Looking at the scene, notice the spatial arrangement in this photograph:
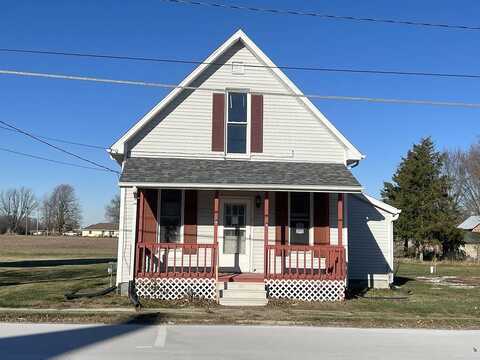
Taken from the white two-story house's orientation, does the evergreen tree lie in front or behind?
behind

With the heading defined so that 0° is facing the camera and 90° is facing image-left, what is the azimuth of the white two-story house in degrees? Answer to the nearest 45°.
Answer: approximately 0°
